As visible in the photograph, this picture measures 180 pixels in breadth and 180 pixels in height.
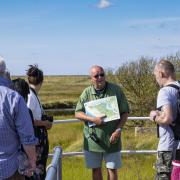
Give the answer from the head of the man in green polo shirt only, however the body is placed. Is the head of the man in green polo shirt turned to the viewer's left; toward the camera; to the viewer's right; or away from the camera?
toward the camera

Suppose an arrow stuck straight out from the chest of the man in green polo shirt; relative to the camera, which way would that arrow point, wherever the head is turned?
toward the camera
